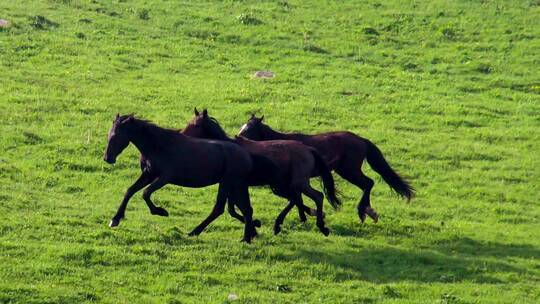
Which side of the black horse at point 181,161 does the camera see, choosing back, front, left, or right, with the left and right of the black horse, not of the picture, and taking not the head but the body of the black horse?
left

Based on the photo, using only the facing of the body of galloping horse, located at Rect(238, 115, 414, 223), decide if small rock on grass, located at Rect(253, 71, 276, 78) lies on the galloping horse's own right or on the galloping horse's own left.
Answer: on the galloping horse's own right

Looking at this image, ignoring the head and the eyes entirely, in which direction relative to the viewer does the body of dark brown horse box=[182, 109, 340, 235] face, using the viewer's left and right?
facing to the left of the viewer

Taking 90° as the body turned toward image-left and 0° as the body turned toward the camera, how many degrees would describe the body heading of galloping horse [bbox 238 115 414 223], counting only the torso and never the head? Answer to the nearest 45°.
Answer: approximately 90°

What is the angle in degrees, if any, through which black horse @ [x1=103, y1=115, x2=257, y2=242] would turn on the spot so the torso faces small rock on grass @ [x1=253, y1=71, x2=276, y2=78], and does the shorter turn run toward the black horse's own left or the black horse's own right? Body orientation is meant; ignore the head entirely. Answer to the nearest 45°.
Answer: approximately 90° to the black horse's own right

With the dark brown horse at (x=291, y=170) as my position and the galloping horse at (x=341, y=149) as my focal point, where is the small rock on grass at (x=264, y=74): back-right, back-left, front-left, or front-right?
front-left

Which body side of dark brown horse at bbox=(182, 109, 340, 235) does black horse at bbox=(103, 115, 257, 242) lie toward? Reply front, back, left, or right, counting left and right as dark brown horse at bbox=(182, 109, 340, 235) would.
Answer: front

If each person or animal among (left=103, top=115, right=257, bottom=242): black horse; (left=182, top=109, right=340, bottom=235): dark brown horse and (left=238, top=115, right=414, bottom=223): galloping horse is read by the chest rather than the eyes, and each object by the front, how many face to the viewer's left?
3

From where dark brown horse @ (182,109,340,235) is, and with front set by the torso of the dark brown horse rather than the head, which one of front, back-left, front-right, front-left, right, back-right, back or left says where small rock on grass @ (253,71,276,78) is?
right

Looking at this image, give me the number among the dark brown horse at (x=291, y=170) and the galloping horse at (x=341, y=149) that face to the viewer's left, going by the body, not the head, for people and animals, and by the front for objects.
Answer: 2
